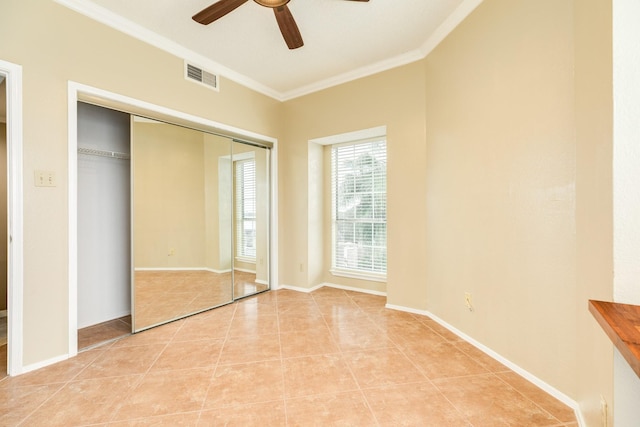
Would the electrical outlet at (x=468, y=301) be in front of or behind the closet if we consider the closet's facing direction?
in front

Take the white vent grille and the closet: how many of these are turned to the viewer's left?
0

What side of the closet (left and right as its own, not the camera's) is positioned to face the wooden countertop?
front

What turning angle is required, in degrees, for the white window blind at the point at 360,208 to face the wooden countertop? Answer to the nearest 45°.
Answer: approximately 45° to its left

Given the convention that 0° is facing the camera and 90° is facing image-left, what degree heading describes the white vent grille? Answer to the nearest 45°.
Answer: approximately 315°

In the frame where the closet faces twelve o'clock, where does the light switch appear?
The light switch is roughly at 3 o'clock from the closet.

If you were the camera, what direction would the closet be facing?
facing the viewer and to the right of the viewer

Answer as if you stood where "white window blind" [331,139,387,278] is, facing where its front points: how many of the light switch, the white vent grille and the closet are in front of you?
3

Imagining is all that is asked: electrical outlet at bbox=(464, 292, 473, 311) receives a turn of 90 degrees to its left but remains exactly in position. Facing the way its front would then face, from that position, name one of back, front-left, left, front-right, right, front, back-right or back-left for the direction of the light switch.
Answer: right

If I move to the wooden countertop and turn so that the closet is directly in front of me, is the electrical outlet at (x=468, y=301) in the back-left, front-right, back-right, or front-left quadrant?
front-right

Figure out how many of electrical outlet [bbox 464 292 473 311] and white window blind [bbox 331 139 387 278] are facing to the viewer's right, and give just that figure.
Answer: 0

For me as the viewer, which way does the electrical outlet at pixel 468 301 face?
facing the viewer and to the left of the viewer

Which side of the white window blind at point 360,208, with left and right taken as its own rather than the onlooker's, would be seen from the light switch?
front

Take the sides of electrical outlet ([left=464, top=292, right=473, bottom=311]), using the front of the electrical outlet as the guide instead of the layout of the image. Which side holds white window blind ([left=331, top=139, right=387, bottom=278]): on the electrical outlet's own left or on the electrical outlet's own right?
on the electrical outlet's own right

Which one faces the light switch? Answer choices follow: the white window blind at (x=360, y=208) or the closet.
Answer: the white window blind
